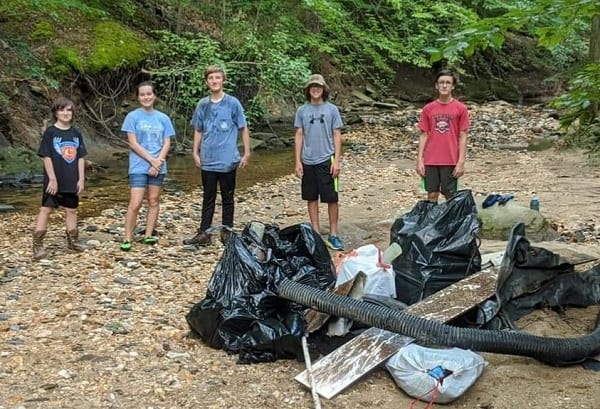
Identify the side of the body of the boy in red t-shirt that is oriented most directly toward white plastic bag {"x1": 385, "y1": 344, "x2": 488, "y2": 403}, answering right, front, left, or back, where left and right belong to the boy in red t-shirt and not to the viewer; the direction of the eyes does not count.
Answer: front

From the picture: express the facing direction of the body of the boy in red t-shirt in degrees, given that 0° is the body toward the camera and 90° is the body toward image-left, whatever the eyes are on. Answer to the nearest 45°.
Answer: approximately 0°

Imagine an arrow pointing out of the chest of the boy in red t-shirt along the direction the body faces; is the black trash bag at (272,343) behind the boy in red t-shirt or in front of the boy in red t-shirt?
in front

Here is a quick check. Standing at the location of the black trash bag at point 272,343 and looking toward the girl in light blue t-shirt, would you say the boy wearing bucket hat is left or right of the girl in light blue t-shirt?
right

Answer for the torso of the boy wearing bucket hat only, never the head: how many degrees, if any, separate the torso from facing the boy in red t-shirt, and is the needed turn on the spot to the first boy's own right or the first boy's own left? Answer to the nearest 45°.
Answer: approximately 90° to the first boy's own left

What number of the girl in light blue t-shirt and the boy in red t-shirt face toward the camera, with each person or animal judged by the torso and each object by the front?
2

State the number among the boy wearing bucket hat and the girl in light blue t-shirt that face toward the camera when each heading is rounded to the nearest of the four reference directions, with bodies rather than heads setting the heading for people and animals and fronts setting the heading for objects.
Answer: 2

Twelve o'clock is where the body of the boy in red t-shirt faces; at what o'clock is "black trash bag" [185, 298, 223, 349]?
The black trash bag is roughly at 1 o'clock from the boy in red t-shirt.

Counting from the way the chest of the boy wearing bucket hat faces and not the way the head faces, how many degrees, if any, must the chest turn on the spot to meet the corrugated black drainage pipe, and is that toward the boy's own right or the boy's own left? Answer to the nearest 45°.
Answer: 0° — they already face it

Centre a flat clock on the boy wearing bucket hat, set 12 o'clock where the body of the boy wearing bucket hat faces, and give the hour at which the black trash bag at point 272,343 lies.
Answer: The black trash bag is roughly at 12 o'clock from the boy wearing bucket hat.

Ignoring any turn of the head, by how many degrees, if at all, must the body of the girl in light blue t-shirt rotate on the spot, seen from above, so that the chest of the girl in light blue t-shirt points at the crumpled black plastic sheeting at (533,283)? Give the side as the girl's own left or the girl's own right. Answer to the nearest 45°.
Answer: approximately 45° to the girl's own left

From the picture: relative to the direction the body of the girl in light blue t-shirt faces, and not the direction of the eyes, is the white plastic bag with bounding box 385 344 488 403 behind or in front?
in front

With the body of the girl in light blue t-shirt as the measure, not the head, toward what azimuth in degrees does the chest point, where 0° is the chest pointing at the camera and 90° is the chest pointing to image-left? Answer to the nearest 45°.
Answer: approximately 0°

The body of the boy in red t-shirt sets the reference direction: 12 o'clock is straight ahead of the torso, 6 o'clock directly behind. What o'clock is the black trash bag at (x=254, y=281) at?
The black trash bag is roughly at 1 o'clock from the boy in red t-shirt.

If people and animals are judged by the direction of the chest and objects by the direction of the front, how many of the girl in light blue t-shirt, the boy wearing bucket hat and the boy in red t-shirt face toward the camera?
3

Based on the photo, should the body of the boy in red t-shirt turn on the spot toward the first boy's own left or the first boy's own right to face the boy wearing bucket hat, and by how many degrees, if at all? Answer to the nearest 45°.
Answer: approximately 90° to the first boy's own right

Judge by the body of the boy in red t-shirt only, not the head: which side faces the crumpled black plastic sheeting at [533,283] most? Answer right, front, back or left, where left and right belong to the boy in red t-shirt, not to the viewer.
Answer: front
